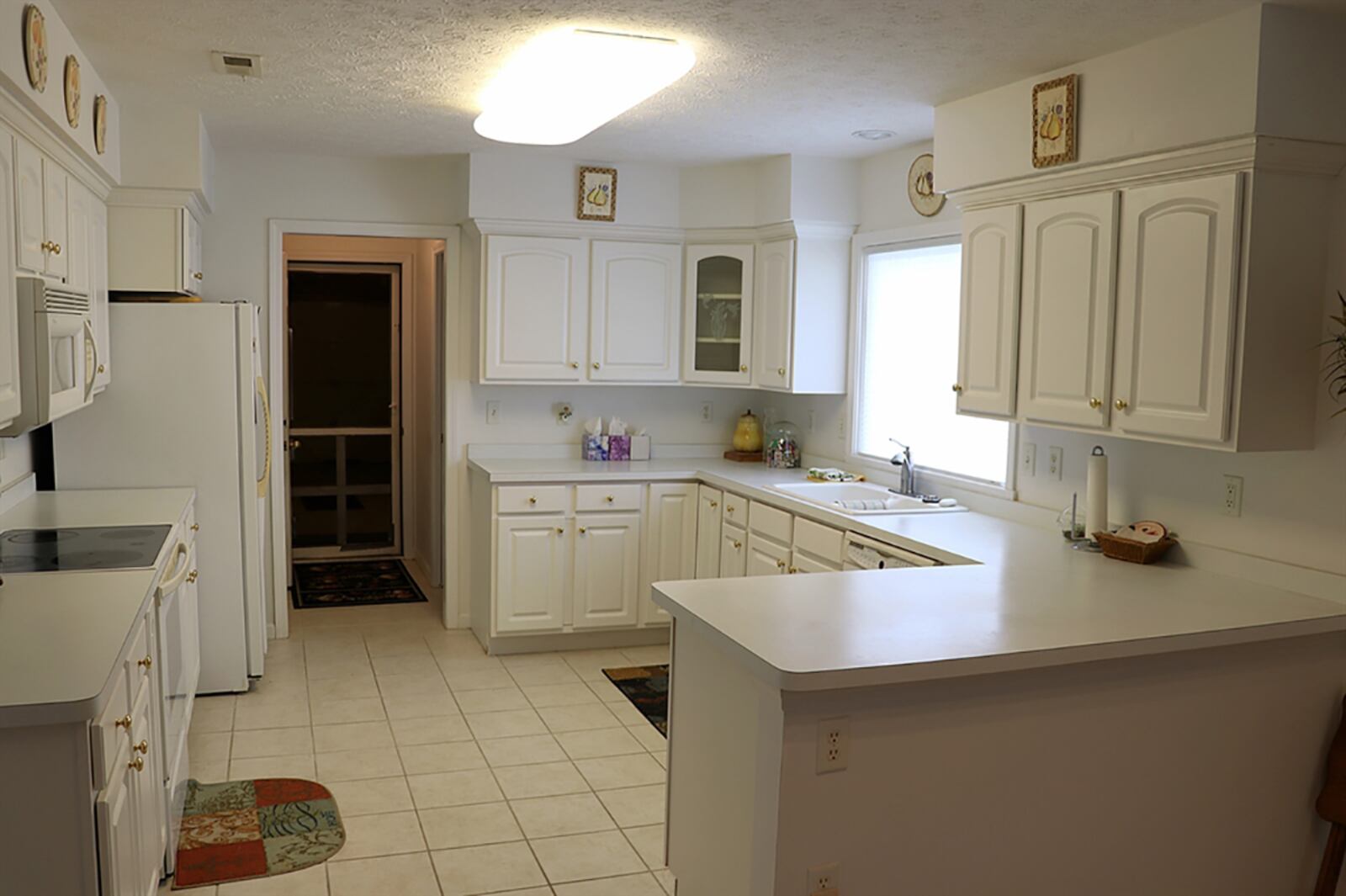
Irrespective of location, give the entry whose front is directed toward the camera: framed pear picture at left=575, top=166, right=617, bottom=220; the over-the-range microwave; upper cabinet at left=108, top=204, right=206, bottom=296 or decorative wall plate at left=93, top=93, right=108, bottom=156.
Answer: the framed pear picture

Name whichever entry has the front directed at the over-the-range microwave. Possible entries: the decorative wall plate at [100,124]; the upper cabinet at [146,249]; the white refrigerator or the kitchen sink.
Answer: the kitchen sink

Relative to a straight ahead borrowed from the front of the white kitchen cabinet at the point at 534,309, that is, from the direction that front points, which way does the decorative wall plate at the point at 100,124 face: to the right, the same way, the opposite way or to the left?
to the left

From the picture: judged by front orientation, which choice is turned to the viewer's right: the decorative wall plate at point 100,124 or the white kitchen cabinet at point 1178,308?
the decorative wall plate

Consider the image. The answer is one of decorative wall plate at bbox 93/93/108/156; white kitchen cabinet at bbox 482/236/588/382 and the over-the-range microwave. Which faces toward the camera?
the white kitchen cabinet

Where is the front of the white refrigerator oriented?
to the viewer's right

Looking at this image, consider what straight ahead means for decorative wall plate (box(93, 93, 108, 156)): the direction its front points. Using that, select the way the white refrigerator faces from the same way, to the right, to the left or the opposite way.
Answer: the same way

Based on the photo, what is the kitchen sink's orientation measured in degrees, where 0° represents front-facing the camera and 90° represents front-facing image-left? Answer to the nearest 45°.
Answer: approximately 45°

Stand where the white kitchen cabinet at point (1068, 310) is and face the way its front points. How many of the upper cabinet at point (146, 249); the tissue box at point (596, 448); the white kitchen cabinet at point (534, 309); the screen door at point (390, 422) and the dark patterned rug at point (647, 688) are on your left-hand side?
0

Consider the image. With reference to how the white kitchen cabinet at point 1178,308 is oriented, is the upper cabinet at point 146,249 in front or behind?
in front

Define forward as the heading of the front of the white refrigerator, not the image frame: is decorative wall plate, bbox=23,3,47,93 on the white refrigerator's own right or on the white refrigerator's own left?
on the white refrigerator's own right

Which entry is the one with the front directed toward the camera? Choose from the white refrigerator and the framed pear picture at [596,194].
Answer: the framed pear picture

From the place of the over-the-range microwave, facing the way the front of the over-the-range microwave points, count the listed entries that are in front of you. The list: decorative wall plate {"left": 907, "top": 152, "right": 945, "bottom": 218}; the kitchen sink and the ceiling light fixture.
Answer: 3

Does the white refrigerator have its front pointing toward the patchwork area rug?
no

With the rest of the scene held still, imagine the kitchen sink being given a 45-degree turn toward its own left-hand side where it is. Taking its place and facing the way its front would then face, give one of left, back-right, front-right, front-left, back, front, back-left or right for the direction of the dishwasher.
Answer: front

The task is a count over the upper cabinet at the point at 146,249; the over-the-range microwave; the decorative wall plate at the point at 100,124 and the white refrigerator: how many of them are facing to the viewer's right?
4

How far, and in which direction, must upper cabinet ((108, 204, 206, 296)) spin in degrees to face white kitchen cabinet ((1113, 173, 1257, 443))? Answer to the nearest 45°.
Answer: approximately 45° to its right

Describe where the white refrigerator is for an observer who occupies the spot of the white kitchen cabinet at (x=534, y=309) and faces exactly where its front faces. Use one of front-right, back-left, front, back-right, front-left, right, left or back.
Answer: front-right

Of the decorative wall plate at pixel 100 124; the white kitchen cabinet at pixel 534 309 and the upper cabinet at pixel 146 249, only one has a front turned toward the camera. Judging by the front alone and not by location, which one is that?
the white kitchen cabinet
